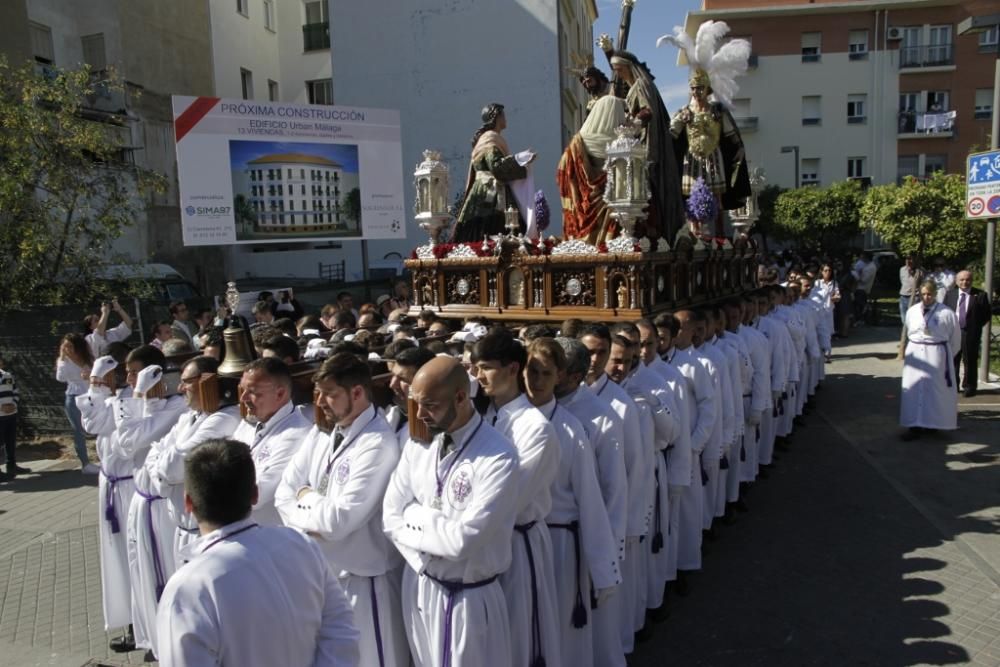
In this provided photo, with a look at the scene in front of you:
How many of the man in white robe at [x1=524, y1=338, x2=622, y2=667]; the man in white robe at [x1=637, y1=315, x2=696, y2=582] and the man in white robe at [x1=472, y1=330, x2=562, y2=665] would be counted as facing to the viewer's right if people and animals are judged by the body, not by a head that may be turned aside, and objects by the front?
0

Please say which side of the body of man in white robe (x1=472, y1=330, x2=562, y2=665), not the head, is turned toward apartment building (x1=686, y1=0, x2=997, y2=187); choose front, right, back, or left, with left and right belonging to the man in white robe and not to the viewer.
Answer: back

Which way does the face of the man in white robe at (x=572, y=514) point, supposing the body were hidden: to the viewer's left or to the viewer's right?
to the viewer's left

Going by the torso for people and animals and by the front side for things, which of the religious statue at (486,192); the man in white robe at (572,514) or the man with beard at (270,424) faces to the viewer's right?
the religious statue

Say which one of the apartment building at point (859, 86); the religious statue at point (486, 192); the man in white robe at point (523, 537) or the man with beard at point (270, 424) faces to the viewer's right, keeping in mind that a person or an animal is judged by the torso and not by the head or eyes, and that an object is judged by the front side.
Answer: the religious statue

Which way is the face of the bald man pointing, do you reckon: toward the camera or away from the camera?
toward the camera

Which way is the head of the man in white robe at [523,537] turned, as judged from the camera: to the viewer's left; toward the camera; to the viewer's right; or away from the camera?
to the viewer's left

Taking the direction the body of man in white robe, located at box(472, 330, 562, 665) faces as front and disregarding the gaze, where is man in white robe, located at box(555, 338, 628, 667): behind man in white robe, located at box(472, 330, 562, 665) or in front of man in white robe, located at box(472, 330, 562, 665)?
behind

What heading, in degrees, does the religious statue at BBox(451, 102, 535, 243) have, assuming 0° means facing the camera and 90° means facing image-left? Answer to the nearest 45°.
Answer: approximately 270°

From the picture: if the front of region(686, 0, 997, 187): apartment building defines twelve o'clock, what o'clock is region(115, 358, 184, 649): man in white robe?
The man in white robe is roughly at 12 o'clock from the apartment building.

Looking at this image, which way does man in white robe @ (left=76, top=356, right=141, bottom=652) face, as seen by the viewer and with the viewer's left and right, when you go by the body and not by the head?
facing the viewer and to the left of the viewer

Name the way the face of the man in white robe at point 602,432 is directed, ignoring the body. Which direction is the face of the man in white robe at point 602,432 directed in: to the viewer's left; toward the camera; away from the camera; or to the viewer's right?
to the viewer's left

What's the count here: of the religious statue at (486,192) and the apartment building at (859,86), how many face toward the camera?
1

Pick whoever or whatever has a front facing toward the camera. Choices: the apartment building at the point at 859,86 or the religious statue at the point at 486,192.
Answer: the apartment building

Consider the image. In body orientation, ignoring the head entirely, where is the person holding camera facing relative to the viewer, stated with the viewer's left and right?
facing the viewer and to the right of the viewer

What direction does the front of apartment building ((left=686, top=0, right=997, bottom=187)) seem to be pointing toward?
toward the camera

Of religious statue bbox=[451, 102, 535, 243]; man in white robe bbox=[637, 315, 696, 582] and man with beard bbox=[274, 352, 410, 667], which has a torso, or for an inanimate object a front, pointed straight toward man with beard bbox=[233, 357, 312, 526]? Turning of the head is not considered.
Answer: the man in white robe

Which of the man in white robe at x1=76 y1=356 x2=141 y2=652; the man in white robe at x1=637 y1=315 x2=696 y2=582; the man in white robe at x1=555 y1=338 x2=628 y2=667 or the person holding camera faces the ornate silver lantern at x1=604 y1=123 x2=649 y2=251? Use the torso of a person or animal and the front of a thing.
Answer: the person holding camera

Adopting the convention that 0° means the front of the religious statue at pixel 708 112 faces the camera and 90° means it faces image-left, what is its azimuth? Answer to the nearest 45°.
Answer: approximately 45°

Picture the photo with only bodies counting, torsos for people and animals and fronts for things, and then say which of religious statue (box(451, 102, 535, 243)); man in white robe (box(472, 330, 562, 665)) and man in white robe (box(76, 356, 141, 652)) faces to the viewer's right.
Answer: the religious statue
